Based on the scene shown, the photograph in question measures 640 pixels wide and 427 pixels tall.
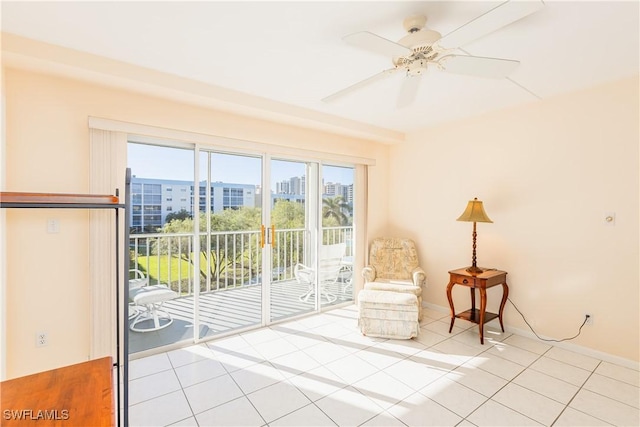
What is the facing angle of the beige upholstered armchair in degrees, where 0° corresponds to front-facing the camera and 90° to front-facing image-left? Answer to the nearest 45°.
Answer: approximately 0°

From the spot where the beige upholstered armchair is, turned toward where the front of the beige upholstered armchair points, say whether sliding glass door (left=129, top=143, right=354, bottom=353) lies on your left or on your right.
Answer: on your right

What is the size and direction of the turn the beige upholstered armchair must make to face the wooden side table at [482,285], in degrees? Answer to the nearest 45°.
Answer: approximately 45° to its left

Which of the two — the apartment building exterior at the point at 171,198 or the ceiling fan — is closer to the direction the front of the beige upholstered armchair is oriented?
the ceiling fan

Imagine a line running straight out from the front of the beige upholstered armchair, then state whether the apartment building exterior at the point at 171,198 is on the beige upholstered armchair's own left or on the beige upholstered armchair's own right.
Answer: on the beige upholstered armchair's own right

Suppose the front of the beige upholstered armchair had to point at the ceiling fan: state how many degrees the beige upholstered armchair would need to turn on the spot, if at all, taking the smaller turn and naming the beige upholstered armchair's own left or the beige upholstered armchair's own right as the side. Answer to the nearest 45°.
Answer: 0° — it already faces it

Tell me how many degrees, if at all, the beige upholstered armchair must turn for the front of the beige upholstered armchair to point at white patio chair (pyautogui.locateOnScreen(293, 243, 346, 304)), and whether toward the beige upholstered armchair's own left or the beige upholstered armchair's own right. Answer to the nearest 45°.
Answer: approximately 90° to the beige upholstered armchair's own right
